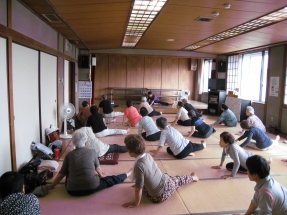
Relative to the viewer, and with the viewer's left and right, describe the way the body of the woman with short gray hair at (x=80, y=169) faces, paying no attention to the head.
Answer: facing away from the viewer

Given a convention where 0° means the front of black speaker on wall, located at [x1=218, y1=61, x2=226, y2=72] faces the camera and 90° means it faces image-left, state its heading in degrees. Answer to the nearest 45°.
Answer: approximately 0°

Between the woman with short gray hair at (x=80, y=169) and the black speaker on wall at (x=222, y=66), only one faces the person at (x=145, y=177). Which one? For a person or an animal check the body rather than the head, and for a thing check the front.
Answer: the black speaker on wall

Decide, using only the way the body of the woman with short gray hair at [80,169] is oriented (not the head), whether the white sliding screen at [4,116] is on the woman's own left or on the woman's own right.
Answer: on the woman's own left

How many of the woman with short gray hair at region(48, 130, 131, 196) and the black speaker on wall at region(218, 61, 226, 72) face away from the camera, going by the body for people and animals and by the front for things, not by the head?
1

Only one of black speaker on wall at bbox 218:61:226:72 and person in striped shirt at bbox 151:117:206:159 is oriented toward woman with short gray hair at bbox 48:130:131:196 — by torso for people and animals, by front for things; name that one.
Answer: the black speaker on wall

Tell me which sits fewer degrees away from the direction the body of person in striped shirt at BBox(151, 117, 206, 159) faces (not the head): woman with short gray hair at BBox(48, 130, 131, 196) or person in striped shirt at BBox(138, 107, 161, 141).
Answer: the person in striped shirt

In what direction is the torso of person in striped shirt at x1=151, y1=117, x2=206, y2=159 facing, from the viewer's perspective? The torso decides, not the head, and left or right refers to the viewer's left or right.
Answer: facing away from the viewer and to the left of the viewer

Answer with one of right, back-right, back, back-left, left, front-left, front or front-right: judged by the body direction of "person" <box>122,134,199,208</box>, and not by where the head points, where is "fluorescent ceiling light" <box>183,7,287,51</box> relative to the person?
right

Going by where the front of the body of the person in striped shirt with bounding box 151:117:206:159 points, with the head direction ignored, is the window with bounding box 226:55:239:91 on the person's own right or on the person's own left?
on the person's own right

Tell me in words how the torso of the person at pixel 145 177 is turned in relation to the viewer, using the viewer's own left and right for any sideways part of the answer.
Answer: facing away from the viewer and to the left of the viewer

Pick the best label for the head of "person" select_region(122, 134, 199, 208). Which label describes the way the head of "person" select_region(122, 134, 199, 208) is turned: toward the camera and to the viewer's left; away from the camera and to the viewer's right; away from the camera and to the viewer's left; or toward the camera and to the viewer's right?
away from the camera and to the viewer's left
